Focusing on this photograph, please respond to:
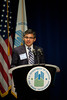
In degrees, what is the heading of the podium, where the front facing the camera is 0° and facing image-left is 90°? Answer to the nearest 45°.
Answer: approximately 0°

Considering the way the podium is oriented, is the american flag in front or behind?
behind
